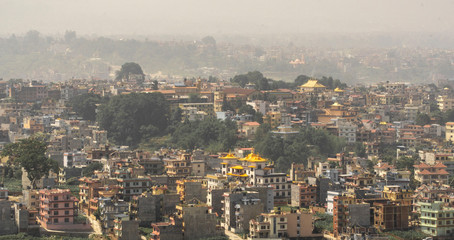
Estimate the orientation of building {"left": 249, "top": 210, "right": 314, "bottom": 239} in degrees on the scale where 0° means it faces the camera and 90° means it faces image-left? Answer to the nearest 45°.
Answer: approximately 45°

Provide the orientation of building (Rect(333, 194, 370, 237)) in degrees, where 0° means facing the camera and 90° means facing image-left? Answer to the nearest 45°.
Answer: approximately 45°

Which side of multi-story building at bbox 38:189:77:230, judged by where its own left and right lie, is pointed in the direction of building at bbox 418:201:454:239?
left

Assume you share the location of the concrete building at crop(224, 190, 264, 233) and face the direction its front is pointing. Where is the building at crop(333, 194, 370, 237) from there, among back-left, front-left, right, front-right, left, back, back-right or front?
back-left

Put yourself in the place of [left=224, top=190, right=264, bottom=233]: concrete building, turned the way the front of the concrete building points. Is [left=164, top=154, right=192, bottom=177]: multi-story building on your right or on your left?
on your right

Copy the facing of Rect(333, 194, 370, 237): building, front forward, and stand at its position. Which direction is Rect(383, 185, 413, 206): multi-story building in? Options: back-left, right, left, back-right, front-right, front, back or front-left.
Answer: back

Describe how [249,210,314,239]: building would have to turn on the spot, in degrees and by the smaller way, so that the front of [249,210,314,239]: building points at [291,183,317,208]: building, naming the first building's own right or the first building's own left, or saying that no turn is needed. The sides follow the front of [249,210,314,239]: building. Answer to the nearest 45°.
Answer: approximately 135° to the first building's own right
